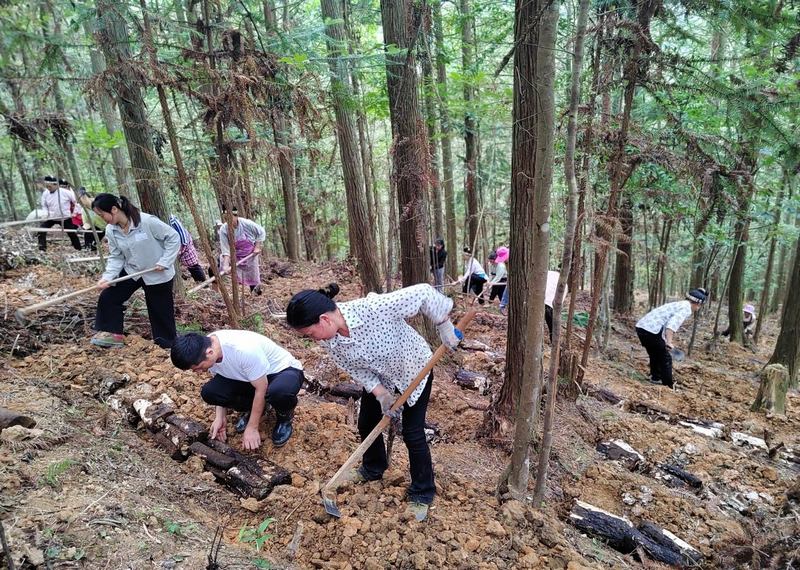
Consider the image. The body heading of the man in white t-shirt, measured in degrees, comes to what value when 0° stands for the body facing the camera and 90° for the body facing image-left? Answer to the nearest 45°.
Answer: approximately 45°

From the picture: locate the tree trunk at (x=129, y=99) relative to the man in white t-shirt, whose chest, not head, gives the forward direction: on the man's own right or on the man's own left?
on the man's own right

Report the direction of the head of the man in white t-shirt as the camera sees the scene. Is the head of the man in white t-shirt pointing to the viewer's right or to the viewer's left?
to the viewer's left

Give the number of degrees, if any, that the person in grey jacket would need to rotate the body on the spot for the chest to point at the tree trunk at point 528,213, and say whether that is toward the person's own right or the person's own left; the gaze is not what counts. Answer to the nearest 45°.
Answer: approximately 90° to the person's own left

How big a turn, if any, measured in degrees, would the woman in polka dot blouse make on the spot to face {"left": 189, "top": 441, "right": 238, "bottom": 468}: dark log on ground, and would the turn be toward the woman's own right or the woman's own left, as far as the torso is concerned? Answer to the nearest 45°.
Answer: approximately 45° to the woman's own right

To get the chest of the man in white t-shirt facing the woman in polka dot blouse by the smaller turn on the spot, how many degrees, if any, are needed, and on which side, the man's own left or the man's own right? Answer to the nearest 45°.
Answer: approximately 90° to the man's own left

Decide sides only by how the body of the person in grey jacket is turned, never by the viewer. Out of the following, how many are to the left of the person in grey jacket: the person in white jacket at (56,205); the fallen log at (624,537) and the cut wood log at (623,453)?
2
